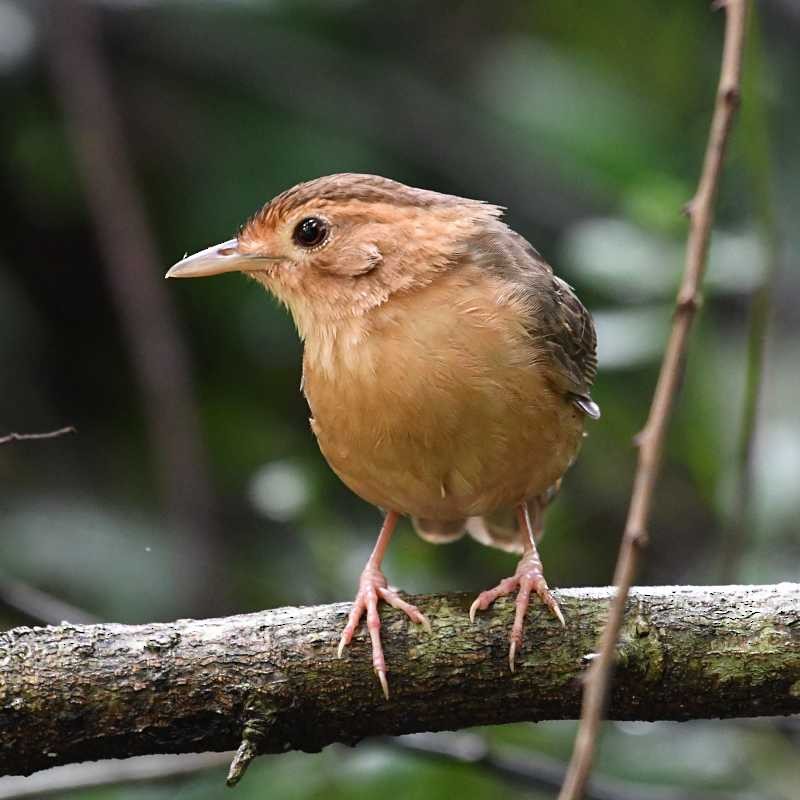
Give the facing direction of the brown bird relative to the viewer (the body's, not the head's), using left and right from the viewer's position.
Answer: facing the viewer and to the left of the viewer

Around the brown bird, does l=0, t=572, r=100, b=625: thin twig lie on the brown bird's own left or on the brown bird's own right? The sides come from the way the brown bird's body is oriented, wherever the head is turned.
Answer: on the brown bird's own right

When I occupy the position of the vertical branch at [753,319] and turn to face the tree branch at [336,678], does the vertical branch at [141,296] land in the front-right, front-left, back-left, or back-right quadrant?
front-right

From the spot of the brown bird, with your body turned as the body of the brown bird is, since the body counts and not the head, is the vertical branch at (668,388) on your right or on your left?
on your left

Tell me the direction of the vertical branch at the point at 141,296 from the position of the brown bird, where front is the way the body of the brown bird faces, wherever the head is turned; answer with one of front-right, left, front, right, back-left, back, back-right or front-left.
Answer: right

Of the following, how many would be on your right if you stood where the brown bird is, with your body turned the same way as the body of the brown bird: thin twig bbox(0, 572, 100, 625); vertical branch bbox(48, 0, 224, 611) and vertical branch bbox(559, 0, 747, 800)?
2
